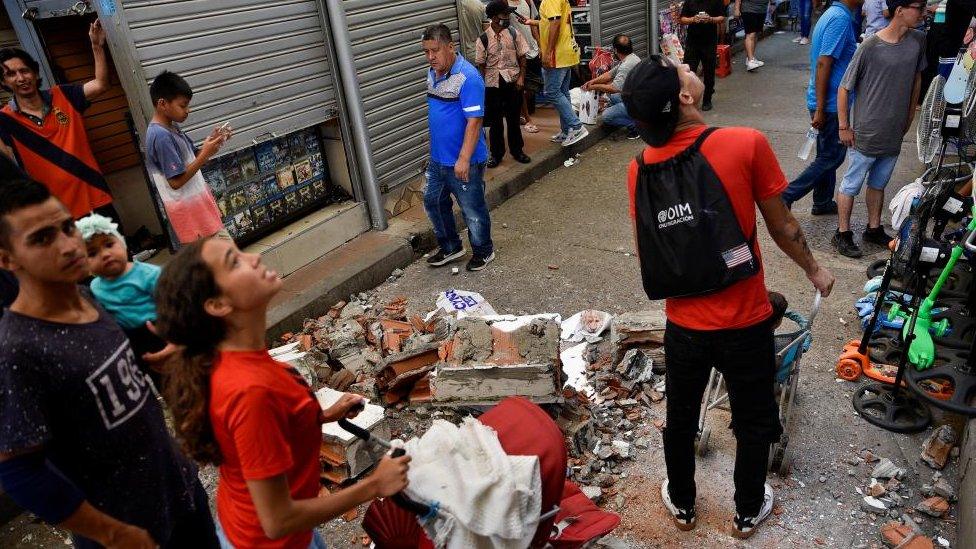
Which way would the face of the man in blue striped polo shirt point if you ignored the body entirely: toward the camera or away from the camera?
toward the camera

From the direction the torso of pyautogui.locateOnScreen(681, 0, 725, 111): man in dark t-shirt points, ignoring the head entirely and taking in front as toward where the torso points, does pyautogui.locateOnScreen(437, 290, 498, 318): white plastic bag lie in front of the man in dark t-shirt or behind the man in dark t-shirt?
in front

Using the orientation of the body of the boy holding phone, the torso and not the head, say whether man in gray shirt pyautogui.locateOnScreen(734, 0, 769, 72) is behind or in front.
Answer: in front

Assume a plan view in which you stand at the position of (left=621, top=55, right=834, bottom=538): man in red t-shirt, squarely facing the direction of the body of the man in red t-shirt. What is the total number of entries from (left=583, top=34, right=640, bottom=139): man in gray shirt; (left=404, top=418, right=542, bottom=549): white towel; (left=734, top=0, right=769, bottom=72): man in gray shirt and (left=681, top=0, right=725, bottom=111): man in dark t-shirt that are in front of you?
3

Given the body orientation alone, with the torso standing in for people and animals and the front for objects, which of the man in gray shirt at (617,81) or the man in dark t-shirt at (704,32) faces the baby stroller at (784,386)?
the man in dark t-shirt

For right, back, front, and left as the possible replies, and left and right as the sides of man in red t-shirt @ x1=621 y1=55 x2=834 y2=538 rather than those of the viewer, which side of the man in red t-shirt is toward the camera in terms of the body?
back

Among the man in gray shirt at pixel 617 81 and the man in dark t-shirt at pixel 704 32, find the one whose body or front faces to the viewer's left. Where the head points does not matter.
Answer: the man in gray shirt

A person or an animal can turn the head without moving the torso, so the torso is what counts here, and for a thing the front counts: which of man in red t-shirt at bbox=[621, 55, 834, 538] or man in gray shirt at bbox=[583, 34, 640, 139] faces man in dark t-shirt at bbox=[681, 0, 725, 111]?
the man in red t-shirt

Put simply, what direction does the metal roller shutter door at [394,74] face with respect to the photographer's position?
facing the viewer and to the right of the viewer

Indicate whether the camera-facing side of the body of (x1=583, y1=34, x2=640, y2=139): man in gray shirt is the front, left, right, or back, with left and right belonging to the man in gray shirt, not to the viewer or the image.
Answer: left

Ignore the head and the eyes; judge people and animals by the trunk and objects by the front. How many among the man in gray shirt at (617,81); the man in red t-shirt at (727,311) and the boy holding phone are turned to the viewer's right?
1

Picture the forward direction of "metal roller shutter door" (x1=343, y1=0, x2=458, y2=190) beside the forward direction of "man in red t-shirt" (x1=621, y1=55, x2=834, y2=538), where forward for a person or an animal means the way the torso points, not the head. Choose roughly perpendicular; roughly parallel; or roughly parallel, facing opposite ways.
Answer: roughly perpendicular

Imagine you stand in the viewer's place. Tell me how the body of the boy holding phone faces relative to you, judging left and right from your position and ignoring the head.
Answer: facing to the right of the viewer

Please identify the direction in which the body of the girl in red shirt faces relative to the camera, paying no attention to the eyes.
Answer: to the viewer's right

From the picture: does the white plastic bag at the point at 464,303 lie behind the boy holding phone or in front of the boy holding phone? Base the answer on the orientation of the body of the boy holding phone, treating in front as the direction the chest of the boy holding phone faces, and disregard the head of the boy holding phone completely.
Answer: in front

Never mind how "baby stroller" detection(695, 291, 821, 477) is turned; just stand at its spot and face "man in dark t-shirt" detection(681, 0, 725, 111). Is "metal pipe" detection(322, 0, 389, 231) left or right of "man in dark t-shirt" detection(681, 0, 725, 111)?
left

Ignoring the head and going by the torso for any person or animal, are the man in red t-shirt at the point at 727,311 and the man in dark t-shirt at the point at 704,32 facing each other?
yes

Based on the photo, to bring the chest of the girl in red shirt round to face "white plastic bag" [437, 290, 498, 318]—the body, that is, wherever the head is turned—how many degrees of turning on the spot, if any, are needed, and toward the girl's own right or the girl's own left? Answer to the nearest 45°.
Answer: approximately 45° to the girl's own left
